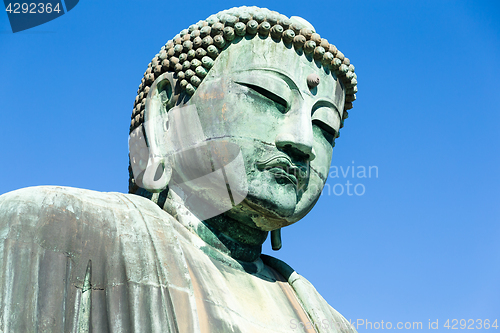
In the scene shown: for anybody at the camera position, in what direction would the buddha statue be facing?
facing the viewer and to the right of the viewer
